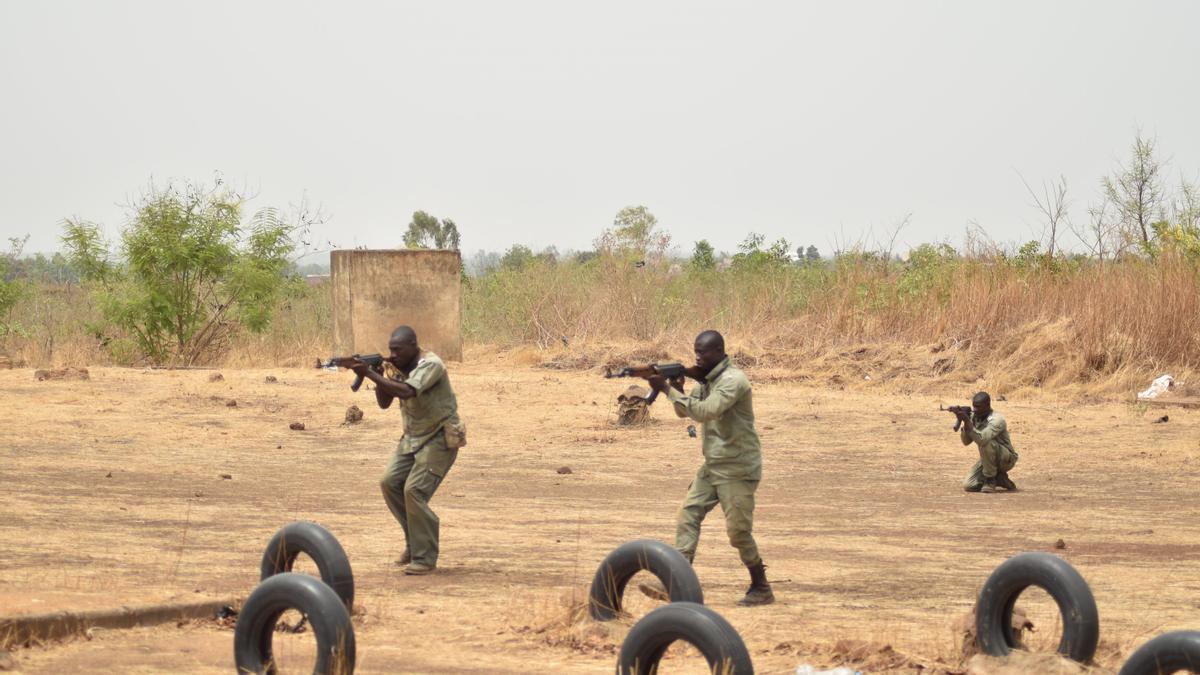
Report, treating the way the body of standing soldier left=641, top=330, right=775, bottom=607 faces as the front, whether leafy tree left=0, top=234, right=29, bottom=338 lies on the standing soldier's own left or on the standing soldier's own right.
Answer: on the standing soldier's own right

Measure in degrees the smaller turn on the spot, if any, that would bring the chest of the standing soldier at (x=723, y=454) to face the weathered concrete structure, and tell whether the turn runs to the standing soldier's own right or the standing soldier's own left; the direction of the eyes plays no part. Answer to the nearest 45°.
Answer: approximately 90° to the standing soldier's own right

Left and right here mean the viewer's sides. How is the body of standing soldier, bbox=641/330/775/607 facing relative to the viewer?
facing to the left of the viewer

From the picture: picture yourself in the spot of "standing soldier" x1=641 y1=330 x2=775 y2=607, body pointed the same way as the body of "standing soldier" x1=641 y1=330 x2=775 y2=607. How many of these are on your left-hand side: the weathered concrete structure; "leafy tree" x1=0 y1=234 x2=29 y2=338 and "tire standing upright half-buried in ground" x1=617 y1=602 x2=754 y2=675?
1

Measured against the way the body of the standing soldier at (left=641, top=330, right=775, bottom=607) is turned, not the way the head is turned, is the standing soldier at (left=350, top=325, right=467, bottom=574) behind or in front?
in front

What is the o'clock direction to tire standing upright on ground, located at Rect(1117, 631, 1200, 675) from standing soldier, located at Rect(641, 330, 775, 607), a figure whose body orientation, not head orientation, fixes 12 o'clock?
The tire standing upright on ground is roughly at 8 o'clock from the standing soldier.

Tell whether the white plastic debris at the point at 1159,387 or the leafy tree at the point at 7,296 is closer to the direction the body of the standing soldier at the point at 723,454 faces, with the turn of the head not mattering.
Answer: the leafy tree

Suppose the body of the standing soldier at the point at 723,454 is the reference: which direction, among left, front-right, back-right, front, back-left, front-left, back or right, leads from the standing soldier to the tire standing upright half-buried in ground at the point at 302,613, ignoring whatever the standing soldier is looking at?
front-left

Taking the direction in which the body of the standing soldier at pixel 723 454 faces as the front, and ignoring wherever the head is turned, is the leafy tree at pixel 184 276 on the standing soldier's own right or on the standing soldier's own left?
on the standing soldier's own right

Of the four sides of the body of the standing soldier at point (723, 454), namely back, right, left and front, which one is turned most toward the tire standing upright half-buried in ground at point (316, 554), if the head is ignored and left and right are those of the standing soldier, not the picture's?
front

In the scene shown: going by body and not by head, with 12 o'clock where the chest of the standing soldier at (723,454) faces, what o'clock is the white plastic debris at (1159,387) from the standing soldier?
The white plastic debris is roughly at 4 o'clock from the standing soldier.
